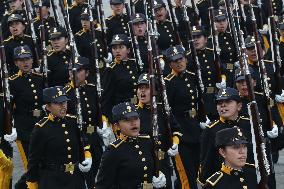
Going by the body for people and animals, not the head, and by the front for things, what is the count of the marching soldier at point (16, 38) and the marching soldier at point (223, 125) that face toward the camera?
2

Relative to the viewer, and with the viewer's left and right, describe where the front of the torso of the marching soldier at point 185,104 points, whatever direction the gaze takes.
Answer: facing the viewer and to the right of the viewer

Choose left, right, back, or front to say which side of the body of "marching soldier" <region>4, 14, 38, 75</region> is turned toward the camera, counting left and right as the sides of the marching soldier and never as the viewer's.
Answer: front

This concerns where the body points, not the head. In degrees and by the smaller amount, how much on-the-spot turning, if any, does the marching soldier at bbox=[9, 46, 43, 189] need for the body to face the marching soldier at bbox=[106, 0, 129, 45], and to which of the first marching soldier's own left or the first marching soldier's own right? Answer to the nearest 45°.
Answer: approximately 90° to the first marching soldier's own left

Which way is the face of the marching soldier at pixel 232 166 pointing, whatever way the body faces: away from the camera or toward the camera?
toward the camera

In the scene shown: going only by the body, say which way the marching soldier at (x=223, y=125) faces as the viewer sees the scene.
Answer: toward the camera

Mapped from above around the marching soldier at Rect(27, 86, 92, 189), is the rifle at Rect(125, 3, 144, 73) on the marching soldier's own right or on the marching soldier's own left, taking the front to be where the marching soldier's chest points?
on the marching soldier's own left

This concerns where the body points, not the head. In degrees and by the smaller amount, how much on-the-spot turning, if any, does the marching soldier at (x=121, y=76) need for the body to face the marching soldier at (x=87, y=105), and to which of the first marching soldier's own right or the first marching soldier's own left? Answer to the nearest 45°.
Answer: approximately 90° to the first marching soldier's own right

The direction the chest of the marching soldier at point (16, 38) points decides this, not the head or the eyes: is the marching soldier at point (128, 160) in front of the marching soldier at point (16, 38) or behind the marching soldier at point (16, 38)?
in front
